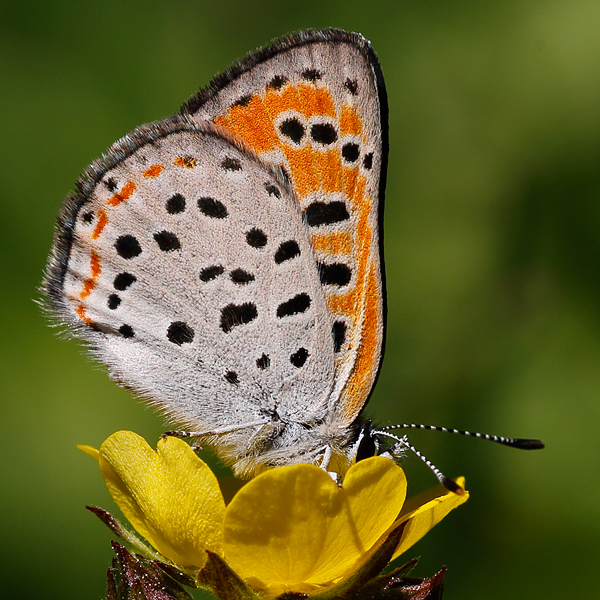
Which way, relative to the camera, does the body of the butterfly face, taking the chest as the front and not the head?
to the viewer's right
